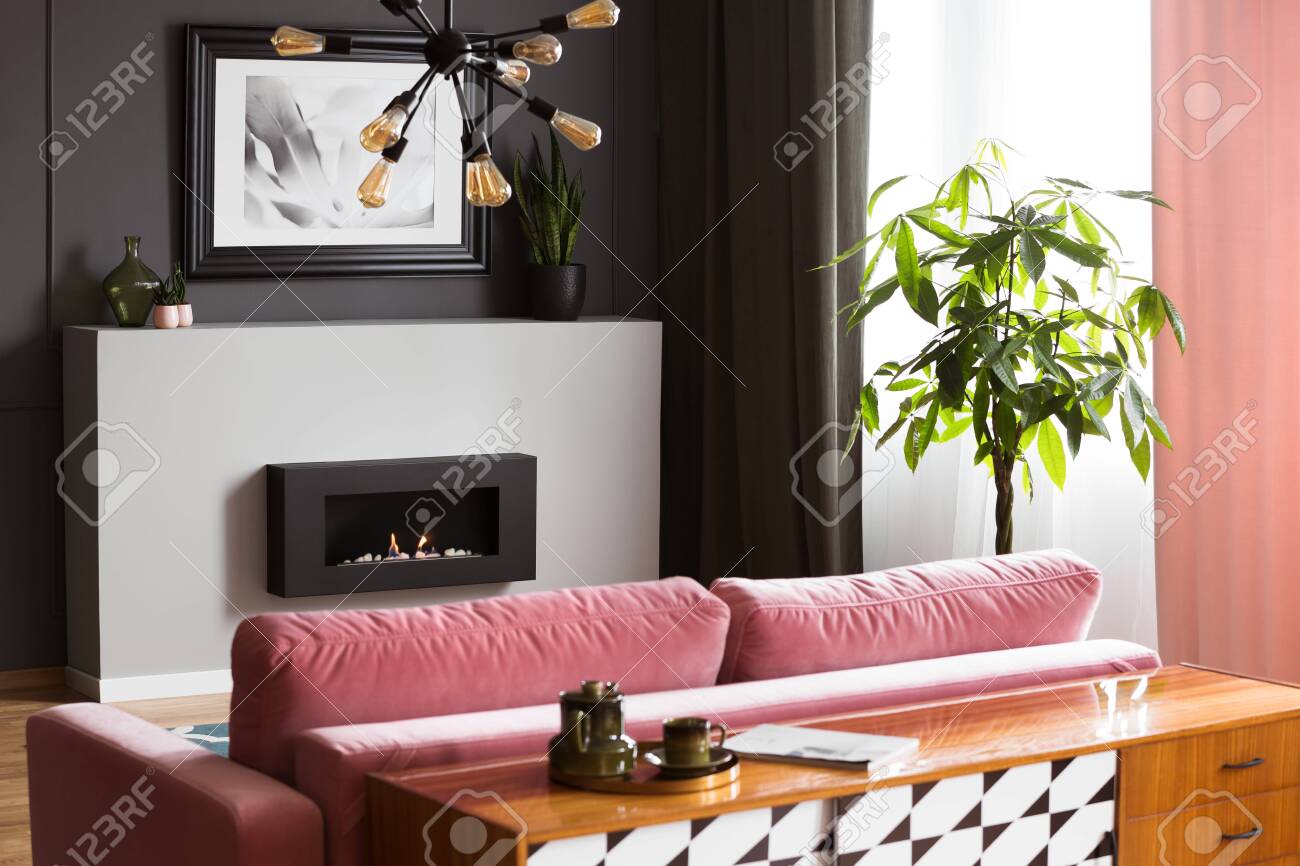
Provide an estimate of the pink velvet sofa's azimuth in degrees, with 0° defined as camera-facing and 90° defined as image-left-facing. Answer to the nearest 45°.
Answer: approximately 135°

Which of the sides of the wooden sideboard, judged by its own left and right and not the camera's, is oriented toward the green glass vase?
back

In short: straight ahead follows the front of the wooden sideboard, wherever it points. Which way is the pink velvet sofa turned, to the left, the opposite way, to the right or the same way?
the opposite way

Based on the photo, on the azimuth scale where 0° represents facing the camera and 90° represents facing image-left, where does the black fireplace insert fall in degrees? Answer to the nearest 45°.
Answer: approximately 315°

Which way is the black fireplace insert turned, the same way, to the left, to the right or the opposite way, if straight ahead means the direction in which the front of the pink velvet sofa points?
the opposite way

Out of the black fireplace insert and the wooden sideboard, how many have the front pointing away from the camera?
0
